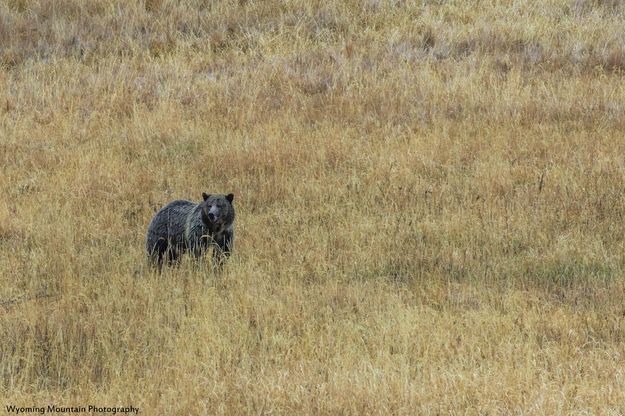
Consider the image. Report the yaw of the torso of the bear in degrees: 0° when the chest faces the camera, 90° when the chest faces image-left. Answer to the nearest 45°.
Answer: approximately 315°
